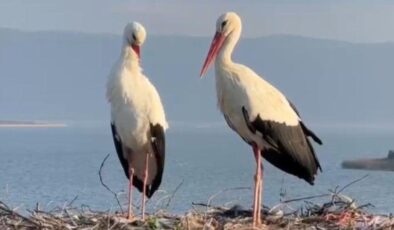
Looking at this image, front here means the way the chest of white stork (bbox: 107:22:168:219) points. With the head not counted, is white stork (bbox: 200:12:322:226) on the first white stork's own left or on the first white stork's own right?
on the first white stork's own left

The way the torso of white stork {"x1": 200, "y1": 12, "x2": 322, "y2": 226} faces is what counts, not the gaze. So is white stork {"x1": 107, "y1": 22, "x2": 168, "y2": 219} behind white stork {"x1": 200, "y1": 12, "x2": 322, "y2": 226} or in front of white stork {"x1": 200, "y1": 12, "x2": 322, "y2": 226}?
in front

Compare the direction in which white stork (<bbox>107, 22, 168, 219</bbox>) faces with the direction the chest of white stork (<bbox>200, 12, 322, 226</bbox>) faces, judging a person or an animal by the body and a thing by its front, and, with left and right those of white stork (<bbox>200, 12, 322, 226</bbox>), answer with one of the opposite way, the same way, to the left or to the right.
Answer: to the left

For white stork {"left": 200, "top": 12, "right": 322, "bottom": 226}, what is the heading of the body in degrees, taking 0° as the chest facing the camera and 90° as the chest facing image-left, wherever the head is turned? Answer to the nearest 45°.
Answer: approximately 90°

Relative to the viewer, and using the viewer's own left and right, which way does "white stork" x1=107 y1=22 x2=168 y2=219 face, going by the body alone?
facing the viewer

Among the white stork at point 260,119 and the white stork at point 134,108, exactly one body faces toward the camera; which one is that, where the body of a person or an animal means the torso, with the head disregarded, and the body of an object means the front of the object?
the white stork at point 134,108

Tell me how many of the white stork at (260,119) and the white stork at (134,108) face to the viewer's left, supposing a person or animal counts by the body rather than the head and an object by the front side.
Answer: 1
